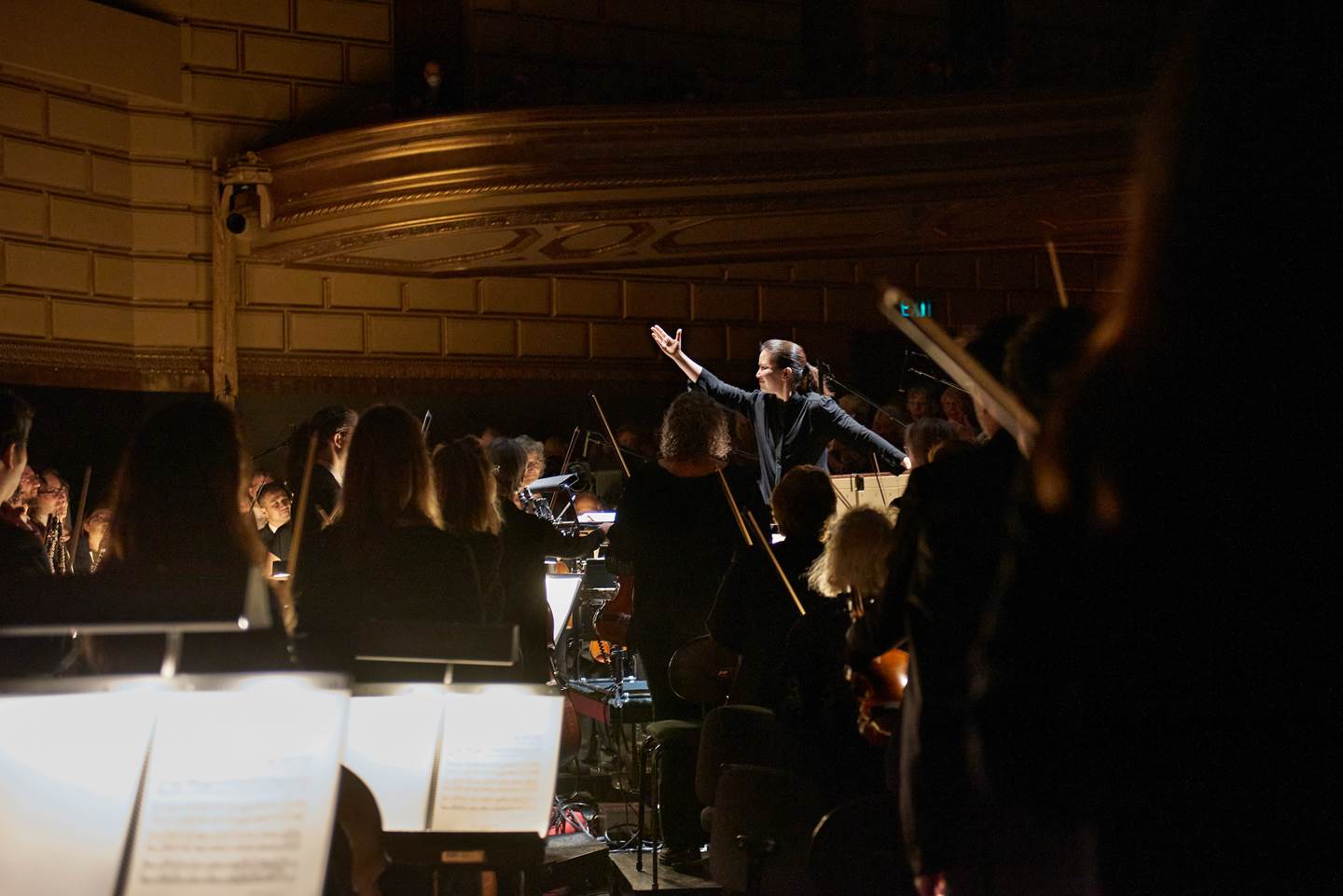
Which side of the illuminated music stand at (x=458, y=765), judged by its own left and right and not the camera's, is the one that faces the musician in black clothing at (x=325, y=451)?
back

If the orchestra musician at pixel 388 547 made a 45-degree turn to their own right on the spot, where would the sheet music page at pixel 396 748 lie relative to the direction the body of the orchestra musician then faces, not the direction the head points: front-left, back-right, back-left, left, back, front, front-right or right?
back-right

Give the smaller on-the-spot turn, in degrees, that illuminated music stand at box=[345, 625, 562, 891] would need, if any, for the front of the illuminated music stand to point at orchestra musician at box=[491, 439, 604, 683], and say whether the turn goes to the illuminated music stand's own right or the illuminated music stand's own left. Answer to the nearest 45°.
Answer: approximately 180°

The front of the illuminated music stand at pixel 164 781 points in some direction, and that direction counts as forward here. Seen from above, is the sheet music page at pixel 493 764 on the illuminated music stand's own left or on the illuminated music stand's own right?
on the illuminated music stand's own left

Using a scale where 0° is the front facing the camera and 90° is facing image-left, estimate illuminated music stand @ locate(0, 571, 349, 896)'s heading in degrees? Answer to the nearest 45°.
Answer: approximately 0°

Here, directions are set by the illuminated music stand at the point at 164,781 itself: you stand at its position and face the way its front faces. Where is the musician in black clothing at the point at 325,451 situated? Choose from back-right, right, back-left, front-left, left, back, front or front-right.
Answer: back

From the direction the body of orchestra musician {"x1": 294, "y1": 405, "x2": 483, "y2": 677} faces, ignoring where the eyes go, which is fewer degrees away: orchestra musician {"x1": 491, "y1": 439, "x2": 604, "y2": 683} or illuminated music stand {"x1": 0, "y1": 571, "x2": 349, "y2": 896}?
the orchestra musician

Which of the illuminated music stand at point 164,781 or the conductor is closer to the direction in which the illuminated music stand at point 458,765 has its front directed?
the illuminated music stand

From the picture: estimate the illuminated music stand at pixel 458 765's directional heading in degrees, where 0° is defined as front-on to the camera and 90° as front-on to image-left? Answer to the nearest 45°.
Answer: approximately 0°

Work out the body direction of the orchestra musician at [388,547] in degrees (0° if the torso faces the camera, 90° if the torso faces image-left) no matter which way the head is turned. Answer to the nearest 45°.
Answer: approximately 180°

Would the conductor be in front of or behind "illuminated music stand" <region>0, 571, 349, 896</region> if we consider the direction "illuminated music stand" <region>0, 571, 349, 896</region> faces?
behind

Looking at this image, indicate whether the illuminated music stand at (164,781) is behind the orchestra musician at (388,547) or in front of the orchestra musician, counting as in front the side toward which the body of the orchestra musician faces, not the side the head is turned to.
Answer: behind

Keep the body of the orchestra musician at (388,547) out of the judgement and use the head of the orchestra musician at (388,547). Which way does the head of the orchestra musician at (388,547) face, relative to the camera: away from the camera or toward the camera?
away from the camera
